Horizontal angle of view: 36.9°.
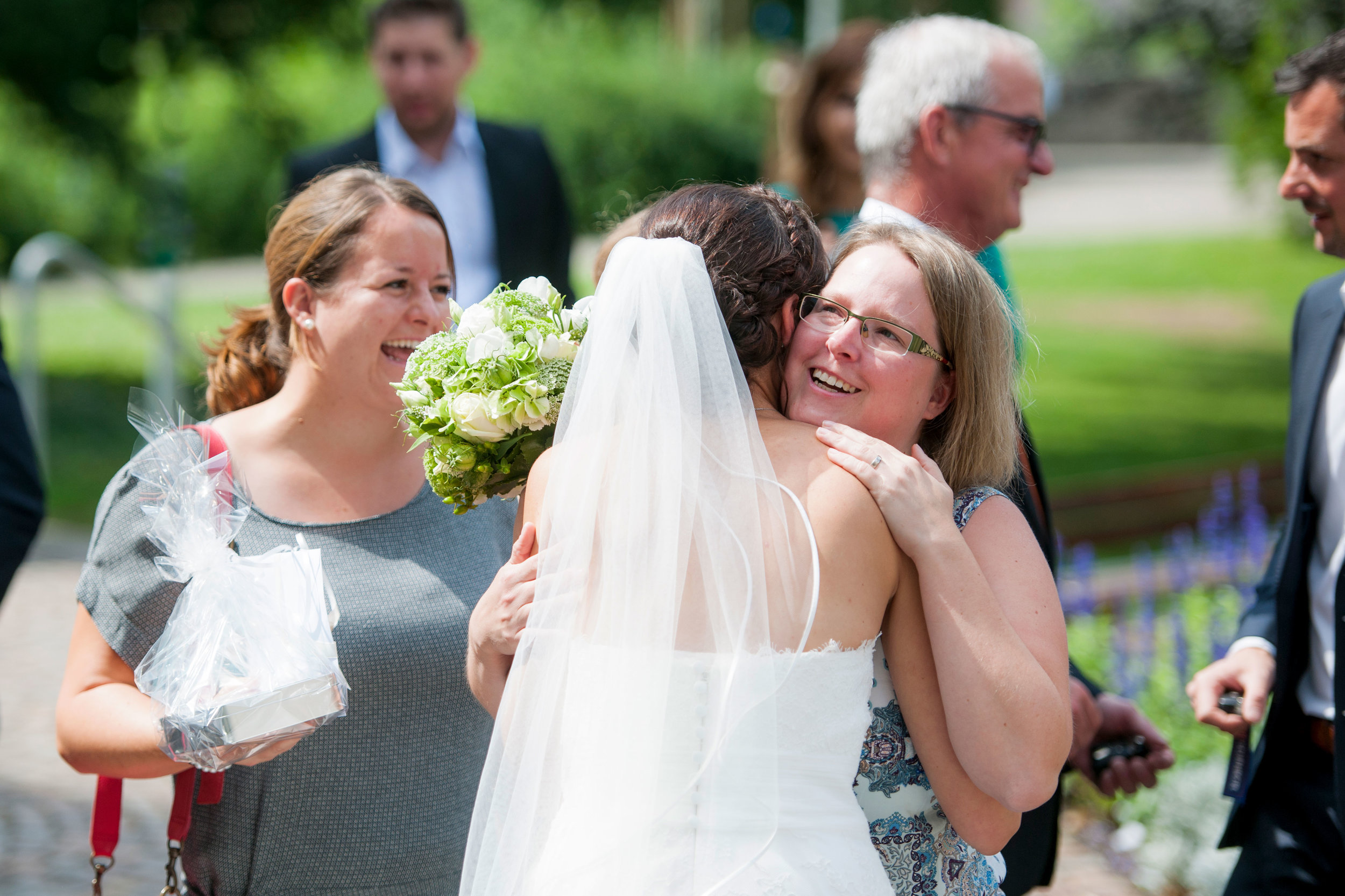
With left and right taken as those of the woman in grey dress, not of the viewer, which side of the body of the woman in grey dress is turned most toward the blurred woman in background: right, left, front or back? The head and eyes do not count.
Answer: left

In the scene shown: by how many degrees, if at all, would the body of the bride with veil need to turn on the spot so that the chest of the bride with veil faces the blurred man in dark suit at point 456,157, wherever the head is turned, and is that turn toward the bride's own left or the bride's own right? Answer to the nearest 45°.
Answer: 0° — they already face them

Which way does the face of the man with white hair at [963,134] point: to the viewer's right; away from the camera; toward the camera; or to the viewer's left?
to the viewer's right

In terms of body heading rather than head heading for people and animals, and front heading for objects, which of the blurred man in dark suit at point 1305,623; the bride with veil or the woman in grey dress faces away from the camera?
the bride with veil

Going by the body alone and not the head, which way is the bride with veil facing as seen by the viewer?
away from the camera

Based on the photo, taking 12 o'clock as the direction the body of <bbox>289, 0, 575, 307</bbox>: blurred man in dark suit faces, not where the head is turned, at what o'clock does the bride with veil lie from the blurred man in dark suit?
The bride with veil is roughly at 12 o'clock from the blurred man in dark suit.

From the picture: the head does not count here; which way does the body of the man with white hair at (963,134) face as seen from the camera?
to the viewer's right

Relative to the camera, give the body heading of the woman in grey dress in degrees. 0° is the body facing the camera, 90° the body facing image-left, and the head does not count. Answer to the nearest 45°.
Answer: approximately 315°

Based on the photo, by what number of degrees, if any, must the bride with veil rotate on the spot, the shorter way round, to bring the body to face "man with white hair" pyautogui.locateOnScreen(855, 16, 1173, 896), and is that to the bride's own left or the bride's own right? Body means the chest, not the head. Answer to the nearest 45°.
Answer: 0° — they already face them
